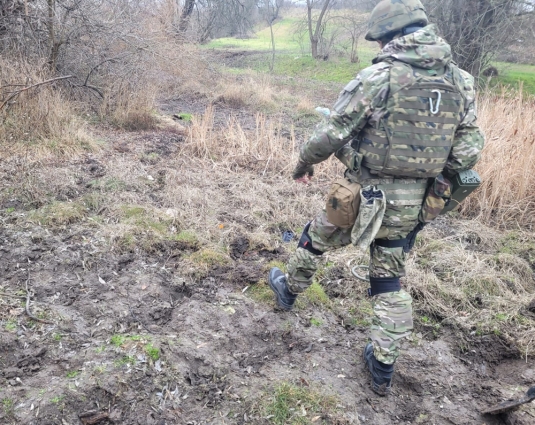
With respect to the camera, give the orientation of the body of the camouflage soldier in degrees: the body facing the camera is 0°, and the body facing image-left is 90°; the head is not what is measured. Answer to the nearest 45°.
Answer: approximately 135°

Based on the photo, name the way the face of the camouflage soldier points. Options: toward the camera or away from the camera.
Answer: away from the camera

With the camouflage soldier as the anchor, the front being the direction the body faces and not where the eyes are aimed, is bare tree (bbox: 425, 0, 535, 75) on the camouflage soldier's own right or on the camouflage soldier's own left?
on the camouflage soldier's own right
